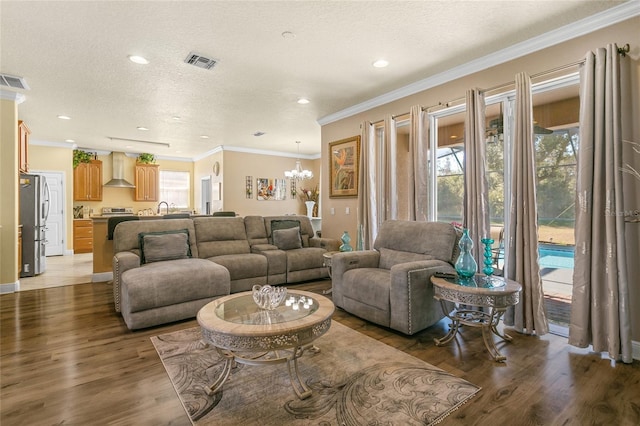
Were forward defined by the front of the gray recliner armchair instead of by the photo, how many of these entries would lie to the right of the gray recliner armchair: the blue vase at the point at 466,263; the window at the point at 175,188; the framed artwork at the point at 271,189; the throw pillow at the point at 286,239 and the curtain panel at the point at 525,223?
3

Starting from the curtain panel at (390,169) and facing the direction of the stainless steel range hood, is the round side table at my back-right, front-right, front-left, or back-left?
back-left

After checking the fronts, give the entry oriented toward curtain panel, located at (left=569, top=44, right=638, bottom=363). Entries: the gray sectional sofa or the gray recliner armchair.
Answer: the gray sectional sofa

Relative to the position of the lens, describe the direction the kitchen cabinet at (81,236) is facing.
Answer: facing the viewer

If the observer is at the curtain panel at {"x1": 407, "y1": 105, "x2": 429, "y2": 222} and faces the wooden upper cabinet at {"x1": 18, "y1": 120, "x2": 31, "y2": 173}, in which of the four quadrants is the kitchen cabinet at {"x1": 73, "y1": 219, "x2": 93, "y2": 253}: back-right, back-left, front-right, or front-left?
front-right

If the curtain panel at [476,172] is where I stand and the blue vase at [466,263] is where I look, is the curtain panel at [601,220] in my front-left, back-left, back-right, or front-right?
front-left

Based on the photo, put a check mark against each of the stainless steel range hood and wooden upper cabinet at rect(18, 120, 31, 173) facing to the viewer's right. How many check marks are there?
1

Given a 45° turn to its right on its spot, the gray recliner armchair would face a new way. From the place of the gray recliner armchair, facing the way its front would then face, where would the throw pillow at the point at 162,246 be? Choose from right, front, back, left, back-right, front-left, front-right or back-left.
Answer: front

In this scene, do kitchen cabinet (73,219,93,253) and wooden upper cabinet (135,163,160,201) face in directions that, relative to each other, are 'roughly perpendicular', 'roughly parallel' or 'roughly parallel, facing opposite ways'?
roughly parallel

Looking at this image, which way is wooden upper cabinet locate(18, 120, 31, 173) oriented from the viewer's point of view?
to the viewer's right

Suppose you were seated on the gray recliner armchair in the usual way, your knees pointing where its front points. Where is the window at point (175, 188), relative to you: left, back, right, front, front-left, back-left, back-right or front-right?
right

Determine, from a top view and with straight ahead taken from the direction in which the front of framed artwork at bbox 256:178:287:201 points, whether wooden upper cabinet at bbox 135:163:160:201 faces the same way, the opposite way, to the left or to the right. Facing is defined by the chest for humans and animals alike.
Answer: the same way

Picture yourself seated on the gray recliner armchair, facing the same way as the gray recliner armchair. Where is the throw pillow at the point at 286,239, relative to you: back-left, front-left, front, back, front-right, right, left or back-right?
right

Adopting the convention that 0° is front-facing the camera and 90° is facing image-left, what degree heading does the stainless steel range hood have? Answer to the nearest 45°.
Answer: approximately 0°

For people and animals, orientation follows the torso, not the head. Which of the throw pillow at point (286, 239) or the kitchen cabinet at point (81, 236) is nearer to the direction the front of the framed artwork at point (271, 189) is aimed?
the throw pillow

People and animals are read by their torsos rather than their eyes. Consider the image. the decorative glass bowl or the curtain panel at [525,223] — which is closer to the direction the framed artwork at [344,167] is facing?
the decorative glass bowl
